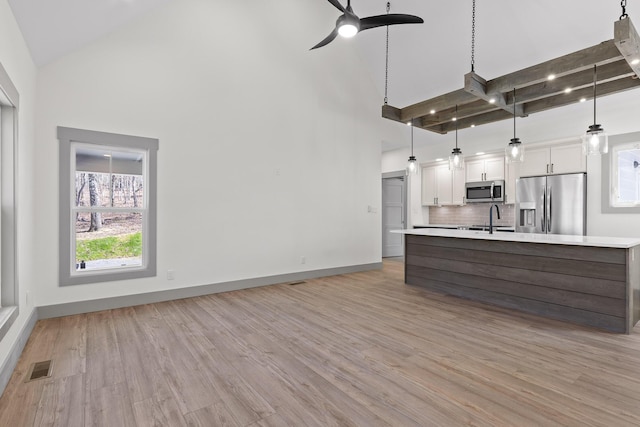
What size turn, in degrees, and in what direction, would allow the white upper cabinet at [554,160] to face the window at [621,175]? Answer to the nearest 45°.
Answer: approximately 90° to its left

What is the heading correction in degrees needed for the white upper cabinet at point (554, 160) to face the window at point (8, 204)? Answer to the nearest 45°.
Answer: approximately 45° to its right

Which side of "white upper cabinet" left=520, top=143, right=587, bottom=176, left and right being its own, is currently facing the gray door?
right

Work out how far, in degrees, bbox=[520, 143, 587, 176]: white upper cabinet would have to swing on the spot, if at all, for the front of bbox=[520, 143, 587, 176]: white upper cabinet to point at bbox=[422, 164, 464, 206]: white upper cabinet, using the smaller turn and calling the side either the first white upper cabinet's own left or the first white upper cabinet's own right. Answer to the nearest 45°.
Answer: approximately 90° to the first white upper cabinet's own right

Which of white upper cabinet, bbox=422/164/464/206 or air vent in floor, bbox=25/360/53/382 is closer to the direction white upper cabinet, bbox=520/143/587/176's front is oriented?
the air vent in floor

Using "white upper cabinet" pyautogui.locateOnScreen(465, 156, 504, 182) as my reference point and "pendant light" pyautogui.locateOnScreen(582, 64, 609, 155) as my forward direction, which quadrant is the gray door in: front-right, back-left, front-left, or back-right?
back-right

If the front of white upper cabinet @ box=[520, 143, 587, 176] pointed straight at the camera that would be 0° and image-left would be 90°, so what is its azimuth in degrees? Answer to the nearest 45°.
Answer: approximately 0°

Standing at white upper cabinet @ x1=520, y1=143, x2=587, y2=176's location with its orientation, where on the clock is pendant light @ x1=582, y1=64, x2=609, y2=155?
The pendant light is roughly at 12 o'clock from the white upper cabinet.

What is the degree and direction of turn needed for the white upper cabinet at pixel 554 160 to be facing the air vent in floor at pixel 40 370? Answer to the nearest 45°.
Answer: approximately 45° to its right

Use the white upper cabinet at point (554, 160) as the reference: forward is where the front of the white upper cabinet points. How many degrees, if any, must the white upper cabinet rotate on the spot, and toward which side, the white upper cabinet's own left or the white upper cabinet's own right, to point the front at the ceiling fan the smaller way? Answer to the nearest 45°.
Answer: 0° — it already faces it
